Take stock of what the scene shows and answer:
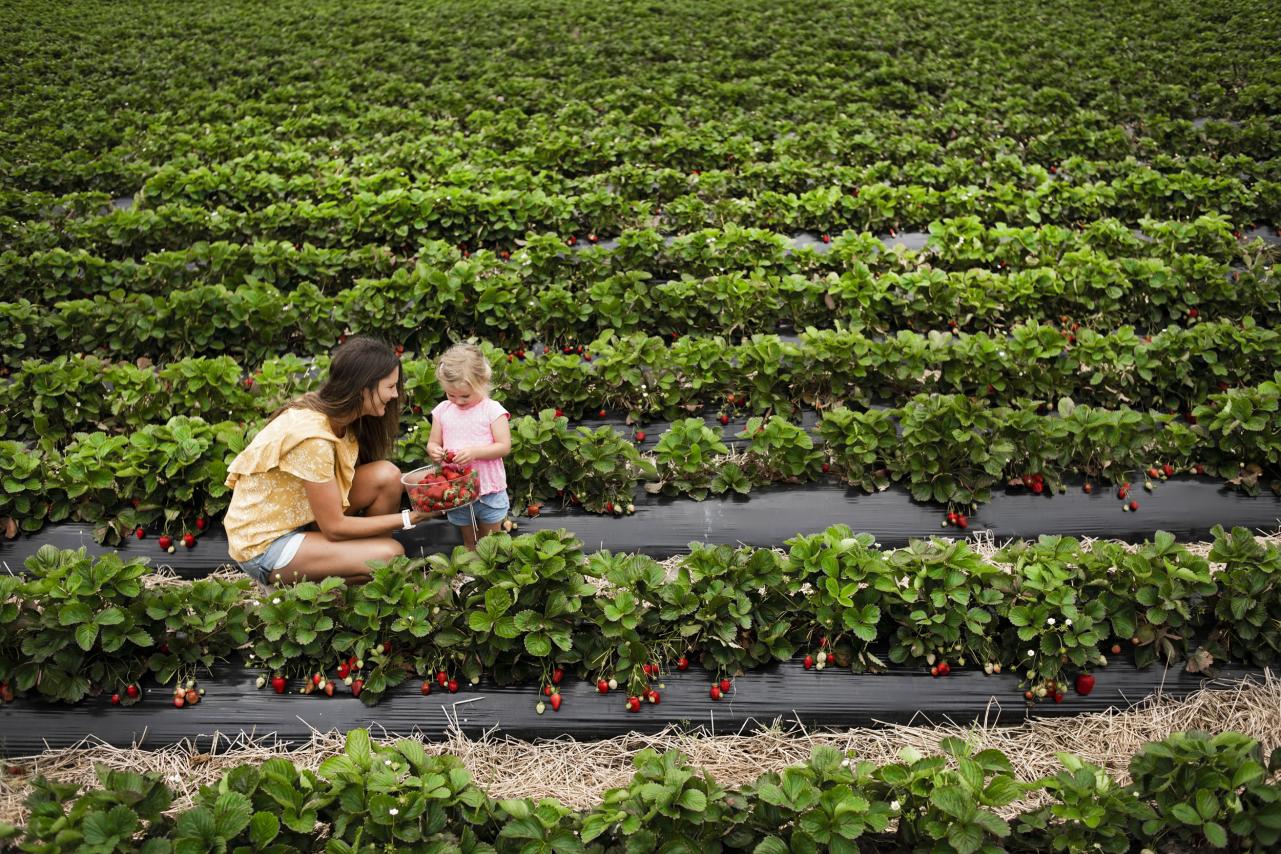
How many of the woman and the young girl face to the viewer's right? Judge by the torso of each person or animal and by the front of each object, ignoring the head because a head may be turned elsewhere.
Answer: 1

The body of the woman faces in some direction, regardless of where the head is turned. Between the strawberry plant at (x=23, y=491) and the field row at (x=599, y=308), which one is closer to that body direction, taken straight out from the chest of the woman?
the field row

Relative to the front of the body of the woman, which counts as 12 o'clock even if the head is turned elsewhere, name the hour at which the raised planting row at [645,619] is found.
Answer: The raised planting row is roughly at 1 o'clock from the woman.

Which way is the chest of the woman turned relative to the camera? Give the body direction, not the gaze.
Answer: to the viewer's right

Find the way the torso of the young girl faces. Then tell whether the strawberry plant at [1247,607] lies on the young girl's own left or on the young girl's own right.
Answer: on the young girl's own left

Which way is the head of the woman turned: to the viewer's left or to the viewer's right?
to the viewer's right

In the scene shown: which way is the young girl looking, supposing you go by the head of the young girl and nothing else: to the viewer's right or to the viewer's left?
to the viewer's left

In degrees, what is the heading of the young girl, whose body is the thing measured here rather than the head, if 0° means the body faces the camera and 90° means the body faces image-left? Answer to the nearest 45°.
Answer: approximately 45°
